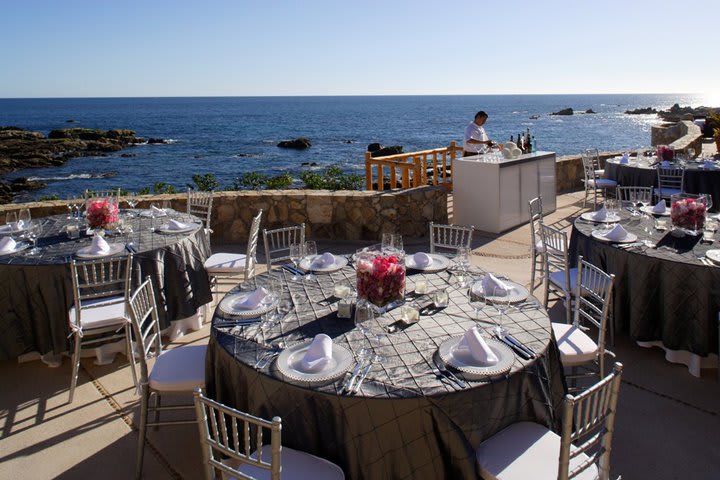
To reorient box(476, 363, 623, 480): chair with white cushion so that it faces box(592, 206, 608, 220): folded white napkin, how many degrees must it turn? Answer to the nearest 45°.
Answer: approximately 45° to its right

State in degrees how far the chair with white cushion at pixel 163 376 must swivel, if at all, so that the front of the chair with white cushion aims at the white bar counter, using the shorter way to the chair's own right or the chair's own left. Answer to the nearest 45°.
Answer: approximately 45° to the chair's own left

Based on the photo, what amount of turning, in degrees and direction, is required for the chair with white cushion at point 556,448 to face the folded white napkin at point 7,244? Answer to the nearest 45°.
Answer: approximately 45° to its left

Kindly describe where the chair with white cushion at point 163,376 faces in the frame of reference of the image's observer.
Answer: facing to the right of the viewer

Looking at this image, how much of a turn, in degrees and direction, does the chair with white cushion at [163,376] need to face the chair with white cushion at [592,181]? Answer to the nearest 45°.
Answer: approximately 45° to its left

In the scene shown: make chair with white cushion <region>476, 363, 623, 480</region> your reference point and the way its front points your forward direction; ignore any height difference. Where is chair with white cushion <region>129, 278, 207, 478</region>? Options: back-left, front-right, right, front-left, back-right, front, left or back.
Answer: front-left

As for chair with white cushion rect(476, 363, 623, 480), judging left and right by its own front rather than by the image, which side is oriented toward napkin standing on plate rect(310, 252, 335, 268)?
front

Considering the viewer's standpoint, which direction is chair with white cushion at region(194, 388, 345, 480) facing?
facing away from the viewer and to the right of the viewer

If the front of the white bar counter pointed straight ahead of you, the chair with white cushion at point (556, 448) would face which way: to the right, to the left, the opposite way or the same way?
the opposite way

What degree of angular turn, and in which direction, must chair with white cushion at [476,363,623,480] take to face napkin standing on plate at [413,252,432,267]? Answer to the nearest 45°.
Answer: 0° — it already faces it

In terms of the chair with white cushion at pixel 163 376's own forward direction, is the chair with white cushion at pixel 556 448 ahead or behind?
ahead

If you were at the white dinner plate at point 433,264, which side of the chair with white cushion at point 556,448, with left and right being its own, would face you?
front

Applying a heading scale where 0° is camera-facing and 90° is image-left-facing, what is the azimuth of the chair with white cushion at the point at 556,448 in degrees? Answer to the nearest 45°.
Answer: approximately 135°

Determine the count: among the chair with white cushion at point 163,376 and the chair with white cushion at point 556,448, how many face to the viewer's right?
1
